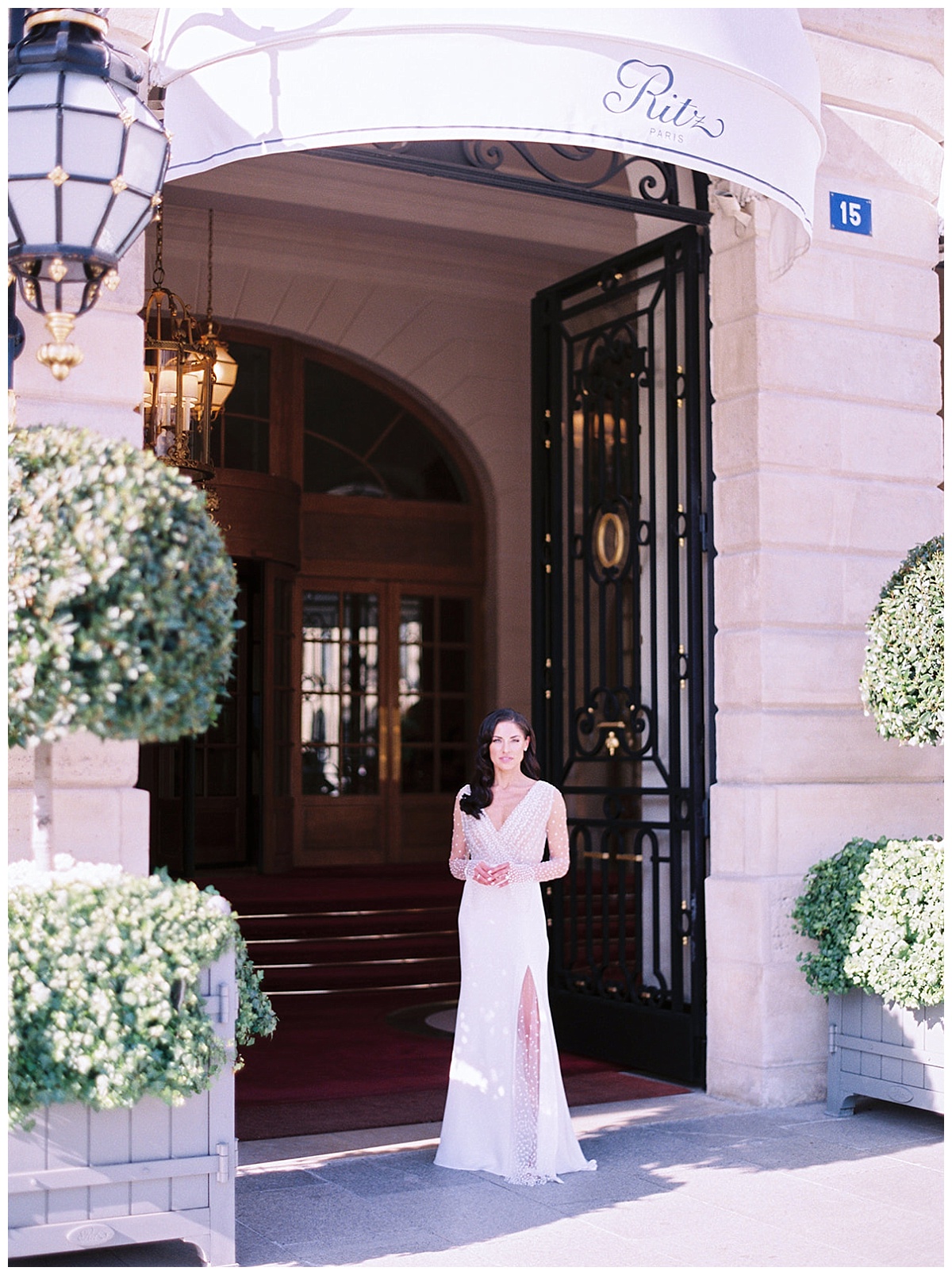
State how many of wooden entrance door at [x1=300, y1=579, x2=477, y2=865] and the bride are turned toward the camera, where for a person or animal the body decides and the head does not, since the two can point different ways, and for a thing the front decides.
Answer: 2

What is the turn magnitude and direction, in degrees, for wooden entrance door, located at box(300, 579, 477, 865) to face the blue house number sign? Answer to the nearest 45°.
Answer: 0° — it already faces it

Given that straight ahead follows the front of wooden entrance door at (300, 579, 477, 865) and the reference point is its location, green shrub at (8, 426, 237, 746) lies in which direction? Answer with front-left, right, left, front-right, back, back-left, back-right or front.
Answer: front

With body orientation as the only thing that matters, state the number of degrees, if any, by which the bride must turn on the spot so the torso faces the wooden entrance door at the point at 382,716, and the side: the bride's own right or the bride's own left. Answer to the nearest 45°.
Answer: approximately 180°

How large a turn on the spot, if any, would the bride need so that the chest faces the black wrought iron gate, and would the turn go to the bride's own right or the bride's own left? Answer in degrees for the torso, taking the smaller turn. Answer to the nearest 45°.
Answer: approximately 180°

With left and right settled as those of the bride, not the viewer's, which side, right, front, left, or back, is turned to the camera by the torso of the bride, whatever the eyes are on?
front

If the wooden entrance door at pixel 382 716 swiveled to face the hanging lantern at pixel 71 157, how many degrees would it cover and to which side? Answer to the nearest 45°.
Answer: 0° — it already faces it

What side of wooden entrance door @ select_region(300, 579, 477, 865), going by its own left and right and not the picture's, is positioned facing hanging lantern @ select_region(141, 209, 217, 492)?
front

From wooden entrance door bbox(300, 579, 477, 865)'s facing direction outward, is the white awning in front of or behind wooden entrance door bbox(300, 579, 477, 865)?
in front

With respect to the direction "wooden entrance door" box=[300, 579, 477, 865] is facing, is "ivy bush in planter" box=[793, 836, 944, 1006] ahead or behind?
ahead

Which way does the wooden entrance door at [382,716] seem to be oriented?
toward the camera
